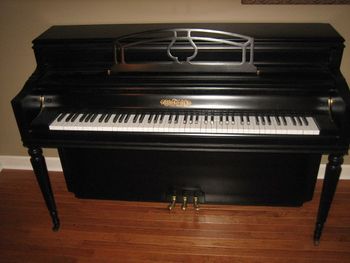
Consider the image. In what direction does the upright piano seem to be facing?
toward the camera
